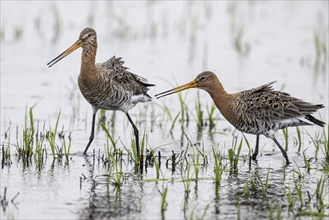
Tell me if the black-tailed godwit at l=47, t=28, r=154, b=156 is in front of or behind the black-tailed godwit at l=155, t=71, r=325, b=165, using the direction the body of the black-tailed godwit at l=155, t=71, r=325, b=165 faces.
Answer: in front

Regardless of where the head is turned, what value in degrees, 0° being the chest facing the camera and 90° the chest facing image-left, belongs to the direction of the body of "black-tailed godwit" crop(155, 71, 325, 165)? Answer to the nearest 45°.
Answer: approximately 90°
